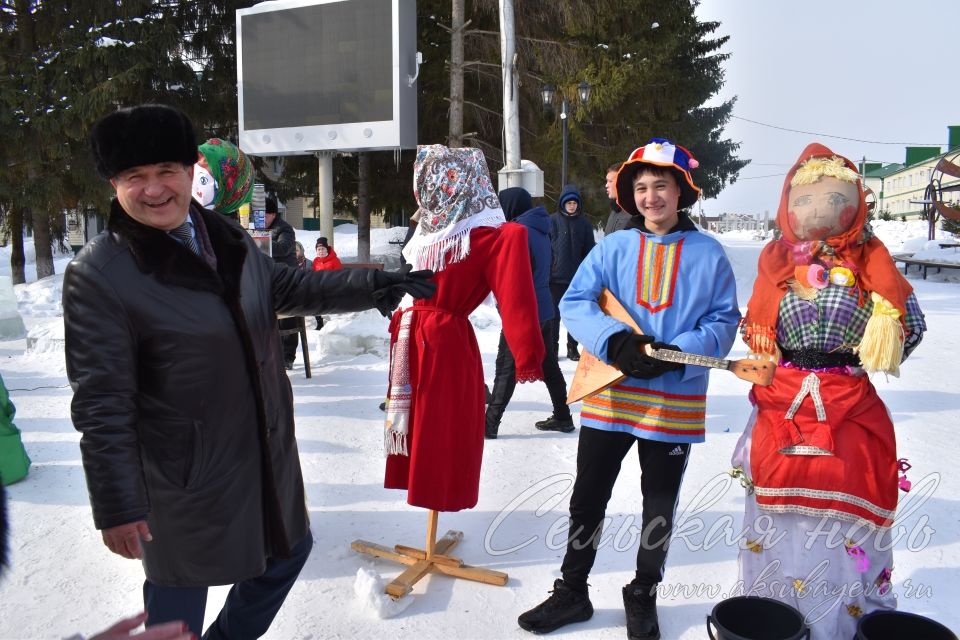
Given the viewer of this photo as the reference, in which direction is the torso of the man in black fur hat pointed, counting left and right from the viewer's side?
facing the viewer and to the right of the viewer

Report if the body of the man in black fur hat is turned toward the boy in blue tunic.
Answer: no

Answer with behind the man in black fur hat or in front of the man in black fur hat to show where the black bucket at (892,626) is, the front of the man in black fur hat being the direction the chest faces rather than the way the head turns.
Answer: in front

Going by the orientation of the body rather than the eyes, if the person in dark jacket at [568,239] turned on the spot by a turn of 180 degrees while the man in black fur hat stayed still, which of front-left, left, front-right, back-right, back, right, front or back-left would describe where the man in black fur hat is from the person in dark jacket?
back

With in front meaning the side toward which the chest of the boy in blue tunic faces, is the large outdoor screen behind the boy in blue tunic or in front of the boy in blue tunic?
behind

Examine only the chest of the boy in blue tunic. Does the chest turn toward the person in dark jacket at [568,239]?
no

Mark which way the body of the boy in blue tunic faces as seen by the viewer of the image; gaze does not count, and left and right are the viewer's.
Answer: facing the viewer

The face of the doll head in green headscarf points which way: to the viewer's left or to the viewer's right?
to the viewer's left

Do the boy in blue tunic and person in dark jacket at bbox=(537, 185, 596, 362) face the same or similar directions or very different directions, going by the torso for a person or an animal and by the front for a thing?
same or similar directions

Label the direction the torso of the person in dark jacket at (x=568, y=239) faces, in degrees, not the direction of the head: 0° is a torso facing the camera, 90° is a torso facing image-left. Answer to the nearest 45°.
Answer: approximately 0°

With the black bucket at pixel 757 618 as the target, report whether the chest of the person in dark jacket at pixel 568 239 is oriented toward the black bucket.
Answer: yes

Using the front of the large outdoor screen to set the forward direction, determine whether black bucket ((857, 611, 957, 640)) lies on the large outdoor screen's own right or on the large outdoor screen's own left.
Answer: on the large outdoor screen's own left

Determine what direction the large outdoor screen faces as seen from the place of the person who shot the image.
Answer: facing the viewer and to the left of the viewer

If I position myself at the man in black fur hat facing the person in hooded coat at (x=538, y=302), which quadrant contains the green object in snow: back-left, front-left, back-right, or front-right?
front-left

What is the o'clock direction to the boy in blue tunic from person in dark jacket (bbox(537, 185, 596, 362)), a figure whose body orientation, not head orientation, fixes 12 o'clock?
The boy in blue tunic is roughly at 12 o'clock from the person in dark jacket.

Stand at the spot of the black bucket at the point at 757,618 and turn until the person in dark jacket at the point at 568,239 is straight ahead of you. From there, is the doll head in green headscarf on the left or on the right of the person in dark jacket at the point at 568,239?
left
